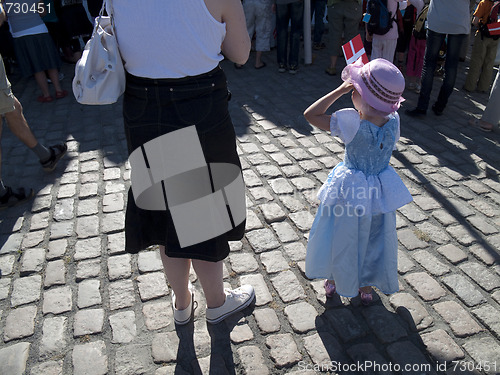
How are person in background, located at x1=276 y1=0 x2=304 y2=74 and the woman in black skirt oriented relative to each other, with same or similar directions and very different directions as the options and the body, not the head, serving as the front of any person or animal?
very different directions

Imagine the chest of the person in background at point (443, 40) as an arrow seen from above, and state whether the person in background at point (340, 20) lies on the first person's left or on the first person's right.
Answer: on the first person's right

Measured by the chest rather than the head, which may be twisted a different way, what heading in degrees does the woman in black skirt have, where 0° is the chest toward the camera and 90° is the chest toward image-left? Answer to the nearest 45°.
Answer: approximately 225°

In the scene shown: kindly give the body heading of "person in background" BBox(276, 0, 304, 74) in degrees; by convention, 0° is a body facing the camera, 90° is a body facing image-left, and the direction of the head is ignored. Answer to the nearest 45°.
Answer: approximately 0°

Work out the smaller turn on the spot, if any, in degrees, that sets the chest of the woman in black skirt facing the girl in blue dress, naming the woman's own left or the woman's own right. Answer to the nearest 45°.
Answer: approximately 45° to the woman's own right

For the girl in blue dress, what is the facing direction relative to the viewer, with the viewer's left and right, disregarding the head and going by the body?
facing away from the viewer and to the left of the viewer

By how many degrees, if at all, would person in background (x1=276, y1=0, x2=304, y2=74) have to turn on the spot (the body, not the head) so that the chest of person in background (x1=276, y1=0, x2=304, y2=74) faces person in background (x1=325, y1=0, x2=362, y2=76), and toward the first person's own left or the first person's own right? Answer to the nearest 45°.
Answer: approximately 90° to the first person's own left

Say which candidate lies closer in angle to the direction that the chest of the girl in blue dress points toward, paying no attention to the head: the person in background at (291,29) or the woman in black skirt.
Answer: the person in background
